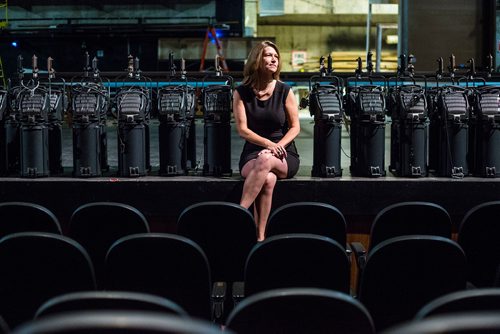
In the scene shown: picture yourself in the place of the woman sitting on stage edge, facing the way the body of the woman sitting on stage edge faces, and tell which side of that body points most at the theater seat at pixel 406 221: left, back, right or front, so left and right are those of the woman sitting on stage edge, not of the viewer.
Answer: front

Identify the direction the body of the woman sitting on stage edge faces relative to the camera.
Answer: toward the camera
